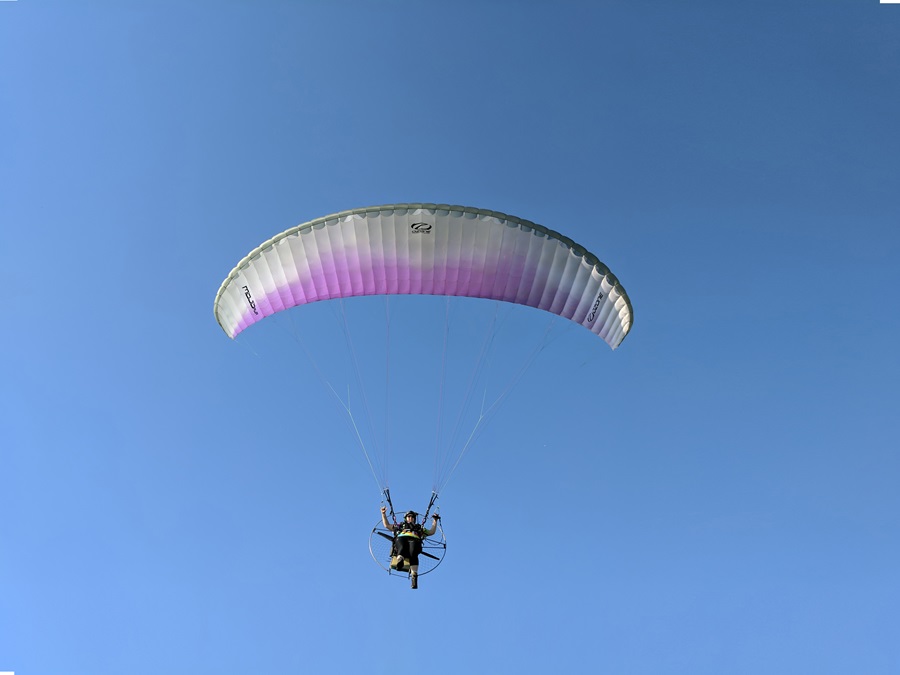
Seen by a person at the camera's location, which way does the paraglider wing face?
facing the viewer
